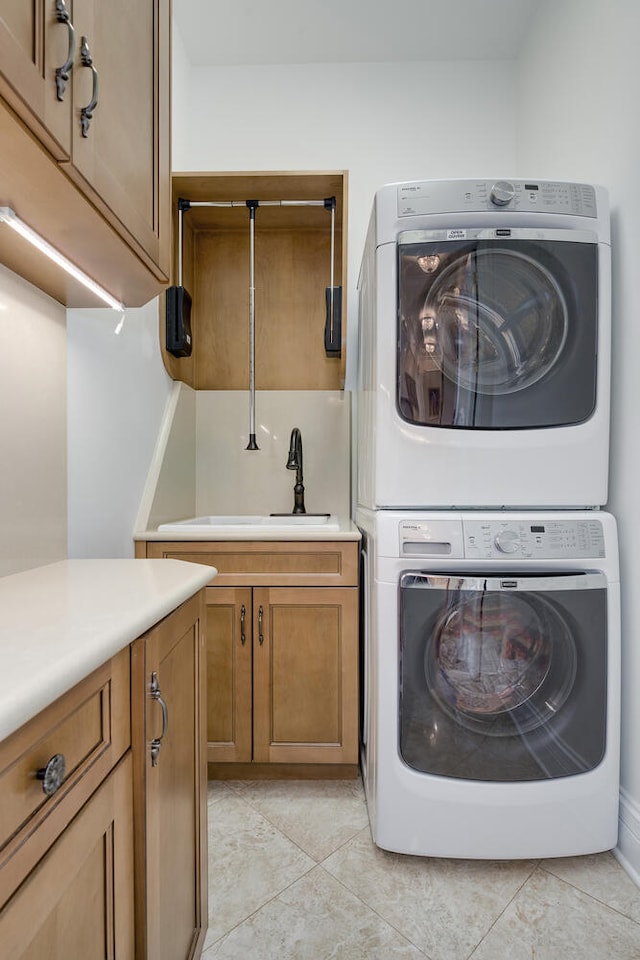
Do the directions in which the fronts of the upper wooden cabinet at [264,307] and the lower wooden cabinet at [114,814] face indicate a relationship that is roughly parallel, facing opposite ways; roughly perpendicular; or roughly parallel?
roughly perpendicular

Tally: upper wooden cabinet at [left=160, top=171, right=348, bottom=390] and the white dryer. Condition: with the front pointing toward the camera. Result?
2

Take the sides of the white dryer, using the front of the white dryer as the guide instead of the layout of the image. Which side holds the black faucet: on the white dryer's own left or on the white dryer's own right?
on the white dryer's own right

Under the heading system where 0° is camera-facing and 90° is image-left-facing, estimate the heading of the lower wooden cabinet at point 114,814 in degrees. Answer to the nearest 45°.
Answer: approximately 270°

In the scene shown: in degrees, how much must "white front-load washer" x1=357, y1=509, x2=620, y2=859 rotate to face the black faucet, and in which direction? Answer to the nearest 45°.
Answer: approximately 135° to its right
